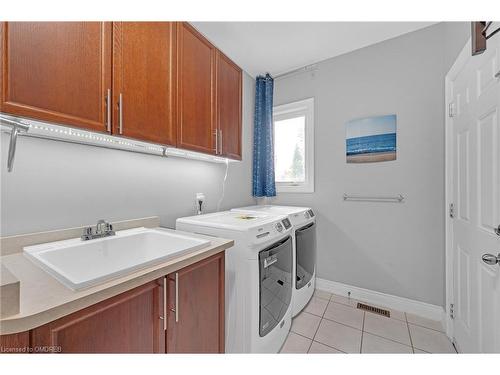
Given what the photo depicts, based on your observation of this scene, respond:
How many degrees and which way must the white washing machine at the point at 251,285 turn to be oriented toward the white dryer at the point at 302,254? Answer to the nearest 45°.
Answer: approximately 90° to its left

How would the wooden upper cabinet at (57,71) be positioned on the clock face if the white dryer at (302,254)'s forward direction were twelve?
The wooden upper cabinet is roughly at 3 o'clock from the white dryer.

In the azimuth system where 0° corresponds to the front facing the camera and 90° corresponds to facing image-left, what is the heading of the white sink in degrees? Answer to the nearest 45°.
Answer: approximately 315°

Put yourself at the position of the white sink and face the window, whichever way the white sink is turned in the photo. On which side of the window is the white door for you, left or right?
right

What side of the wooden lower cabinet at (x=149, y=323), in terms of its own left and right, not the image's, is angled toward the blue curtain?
left

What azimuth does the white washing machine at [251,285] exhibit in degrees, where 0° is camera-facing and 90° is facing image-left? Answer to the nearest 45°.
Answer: approximately 315°
